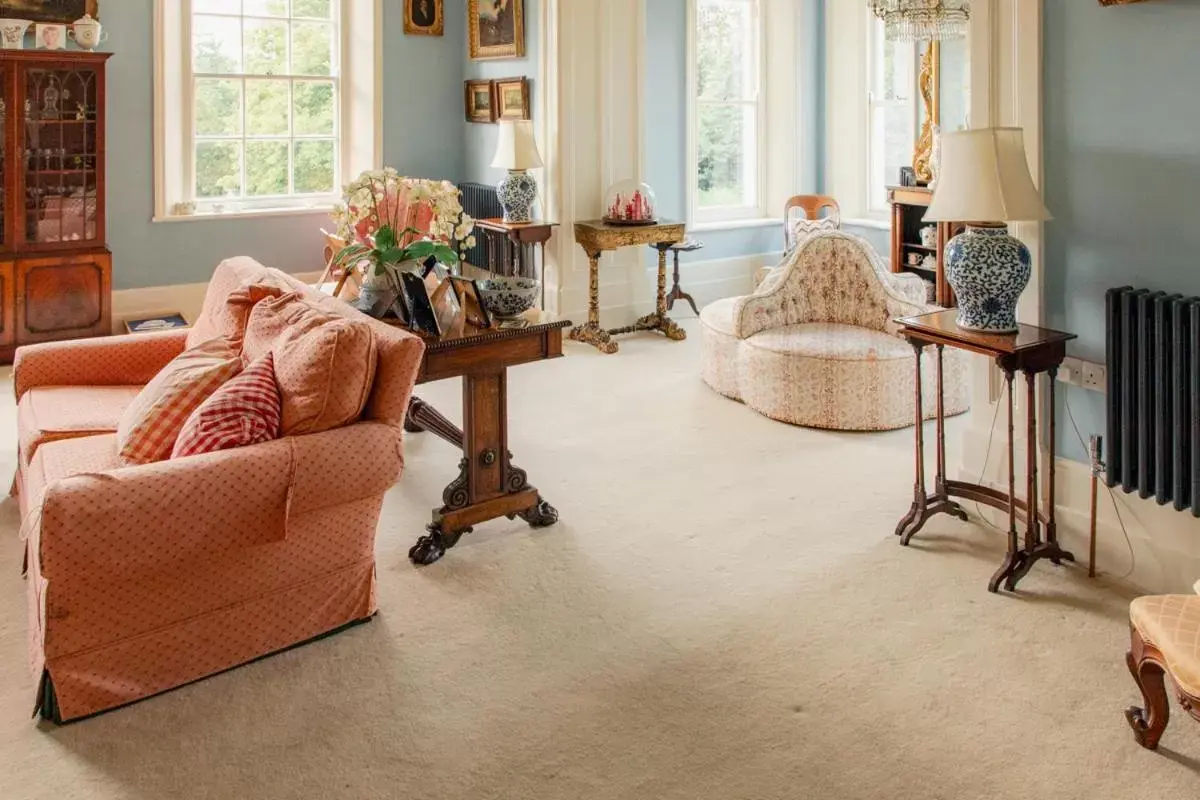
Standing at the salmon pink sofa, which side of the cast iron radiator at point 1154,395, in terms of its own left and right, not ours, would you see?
front

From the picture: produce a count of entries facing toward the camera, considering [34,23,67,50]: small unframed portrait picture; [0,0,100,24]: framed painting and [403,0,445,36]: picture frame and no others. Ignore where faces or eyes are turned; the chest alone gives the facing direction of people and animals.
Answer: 3

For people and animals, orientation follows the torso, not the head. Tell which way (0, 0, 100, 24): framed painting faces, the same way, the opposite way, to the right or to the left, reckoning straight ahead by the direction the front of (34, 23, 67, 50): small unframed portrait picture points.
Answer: the same way

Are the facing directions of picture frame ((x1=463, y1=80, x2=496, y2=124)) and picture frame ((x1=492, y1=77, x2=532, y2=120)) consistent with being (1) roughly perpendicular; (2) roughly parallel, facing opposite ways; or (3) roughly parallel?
roughly parallel

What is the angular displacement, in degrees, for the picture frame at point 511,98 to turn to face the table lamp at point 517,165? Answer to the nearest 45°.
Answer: approximately 45° to its left

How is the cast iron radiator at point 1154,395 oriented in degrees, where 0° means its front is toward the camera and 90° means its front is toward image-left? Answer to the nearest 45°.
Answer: approximately 45°

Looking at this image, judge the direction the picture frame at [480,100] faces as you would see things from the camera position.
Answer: facing the viewer and to the left of the viewer

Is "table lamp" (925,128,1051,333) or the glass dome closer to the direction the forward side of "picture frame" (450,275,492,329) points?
the table lamp

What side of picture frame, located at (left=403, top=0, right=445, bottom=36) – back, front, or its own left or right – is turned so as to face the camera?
front
